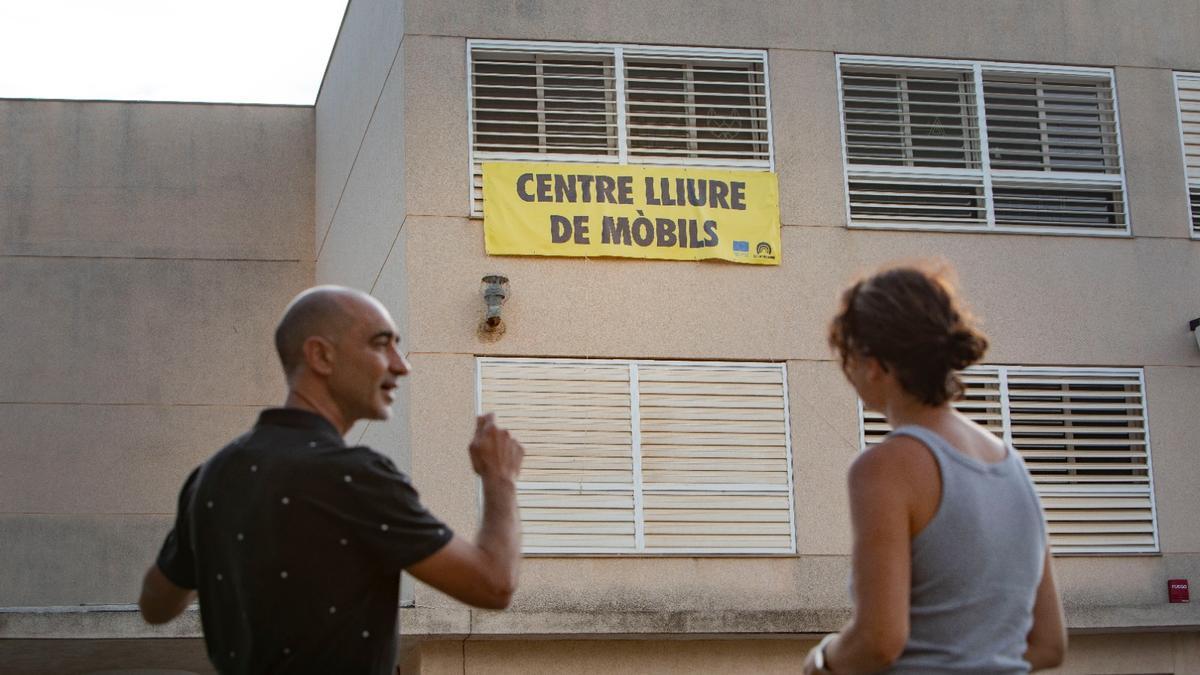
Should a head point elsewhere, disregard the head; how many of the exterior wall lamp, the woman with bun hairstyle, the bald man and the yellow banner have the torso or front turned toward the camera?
2

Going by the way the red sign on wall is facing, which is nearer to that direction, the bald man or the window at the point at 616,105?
the bald man

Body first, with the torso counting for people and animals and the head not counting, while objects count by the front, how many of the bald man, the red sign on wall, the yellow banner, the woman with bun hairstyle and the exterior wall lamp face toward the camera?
3

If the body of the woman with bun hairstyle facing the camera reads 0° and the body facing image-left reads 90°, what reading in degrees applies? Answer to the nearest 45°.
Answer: approximately 135°

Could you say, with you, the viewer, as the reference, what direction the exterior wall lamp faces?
facing the viewer

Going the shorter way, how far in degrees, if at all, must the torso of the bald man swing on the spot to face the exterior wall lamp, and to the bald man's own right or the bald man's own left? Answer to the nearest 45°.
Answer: approximately 45° to the bald man's own left

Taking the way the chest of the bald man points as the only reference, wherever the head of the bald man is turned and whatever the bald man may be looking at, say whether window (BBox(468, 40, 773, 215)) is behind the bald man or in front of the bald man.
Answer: in front

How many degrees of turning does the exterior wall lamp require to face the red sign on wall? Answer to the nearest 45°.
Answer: approximately 90° to its left

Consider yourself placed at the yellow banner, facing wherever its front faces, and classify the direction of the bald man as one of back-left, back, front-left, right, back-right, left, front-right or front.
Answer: front

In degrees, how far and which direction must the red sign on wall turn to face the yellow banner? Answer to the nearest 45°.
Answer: approximately 45° to its right

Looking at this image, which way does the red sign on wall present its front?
toward the camera

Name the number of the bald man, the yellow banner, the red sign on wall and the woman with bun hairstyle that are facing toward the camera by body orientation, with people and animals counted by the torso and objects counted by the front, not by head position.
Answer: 2

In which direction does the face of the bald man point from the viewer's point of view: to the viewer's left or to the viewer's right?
to the viewer's right

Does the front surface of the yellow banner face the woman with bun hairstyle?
yes

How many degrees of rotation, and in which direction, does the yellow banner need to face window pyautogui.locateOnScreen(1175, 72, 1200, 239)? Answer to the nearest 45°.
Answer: approximately 90° to its left

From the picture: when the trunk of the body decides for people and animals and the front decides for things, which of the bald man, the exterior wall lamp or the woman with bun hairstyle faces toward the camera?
the exterior wall lamp
